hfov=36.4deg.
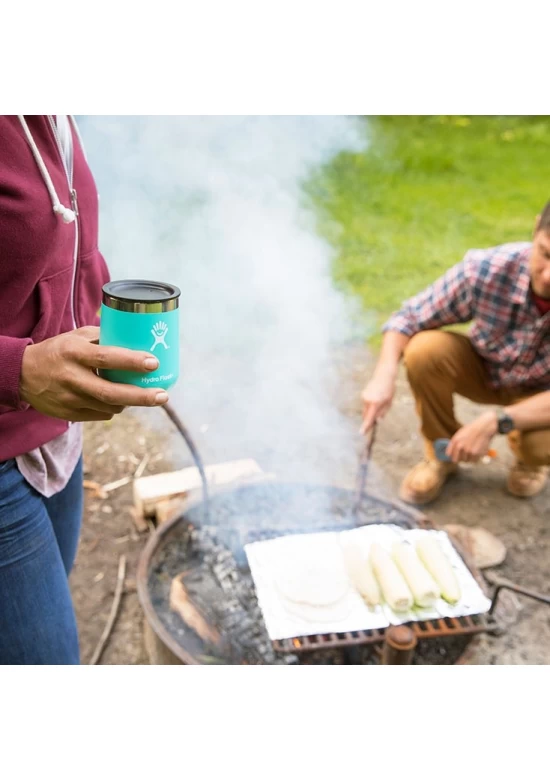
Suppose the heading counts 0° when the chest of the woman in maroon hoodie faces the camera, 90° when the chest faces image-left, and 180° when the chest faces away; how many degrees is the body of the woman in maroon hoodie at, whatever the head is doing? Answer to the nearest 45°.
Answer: approximately 315°

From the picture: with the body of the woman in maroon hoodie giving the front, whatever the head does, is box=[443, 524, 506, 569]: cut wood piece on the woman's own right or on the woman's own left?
on the woman's own left
